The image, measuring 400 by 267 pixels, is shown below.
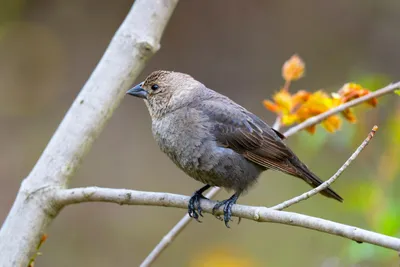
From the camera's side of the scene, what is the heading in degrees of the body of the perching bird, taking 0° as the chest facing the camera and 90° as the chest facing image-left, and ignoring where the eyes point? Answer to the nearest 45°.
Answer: approximately 90°

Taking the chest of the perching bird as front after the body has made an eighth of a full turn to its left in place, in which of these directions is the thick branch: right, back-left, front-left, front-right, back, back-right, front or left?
front

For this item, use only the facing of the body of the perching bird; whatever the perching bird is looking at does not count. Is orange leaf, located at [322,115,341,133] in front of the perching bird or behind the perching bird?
behind

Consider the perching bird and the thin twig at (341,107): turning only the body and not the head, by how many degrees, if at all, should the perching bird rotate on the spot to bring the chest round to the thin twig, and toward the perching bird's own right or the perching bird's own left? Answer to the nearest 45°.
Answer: approximately 135° to the perching bird's own left
